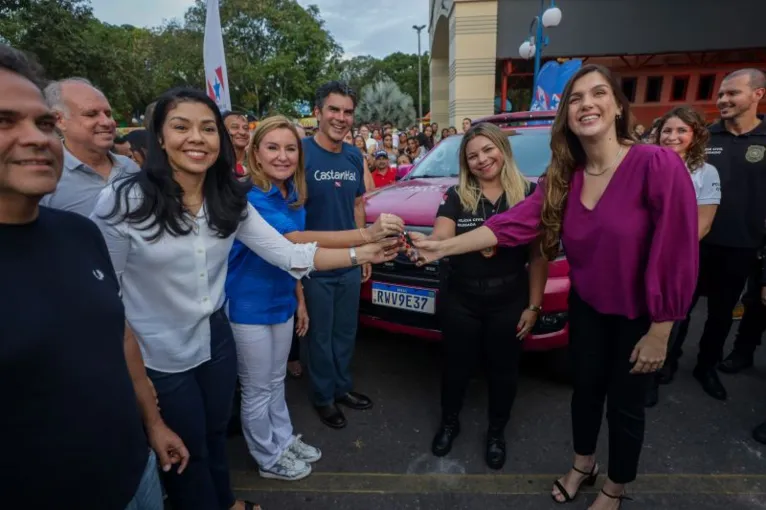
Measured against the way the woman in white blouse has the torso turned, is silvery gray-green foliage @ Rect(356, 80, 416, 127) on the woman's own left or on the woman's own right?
on the woman's own left

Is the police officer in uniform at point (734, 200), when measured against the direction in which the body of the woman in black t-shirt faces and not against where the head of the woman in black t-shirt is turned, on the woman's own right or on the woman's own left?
on the woman's own left

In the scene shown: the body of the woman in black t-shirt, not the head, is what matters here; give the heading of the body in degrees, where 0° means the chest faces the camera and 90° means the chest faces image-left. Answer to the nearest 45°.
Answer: approximately 0°

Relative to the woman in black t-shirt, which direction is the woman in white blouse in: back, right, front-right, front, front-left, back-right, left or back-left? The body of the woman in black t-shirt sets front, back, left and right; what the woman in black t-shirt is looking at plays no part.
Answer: front-right

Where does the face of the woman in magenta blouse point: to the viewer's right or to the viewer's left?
to the viewer's left

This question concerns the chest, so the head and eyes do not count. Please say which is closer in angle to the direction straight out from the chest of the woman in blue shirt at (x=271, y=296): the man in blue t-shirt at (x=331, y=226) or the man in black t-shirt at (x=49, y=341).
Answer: the man in black t-shirt

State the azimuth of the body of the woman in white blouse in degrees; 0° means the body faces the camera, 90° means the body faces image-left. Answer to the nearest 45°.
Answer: approximately 315°

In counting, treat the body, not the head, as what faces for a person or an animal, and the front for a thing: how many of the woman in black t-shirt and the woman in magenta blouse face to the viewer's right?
0

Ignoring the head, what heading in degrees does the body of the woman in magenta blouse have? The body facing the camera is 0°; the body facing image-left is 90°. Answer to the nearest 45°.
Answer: approximately 45°
